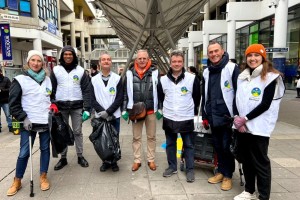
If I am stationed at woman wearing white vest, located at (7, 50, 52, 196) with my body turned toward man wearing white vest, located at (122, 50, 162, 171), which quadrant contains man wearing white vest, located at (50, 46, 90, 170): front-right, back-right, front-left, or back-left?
front-left

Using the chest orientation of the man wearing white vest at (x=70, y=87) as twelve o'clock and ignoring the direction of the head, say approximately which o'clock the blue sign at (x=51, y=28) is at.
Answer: The blue sign is roughly at 6 o'clock from the man wearing white vest.

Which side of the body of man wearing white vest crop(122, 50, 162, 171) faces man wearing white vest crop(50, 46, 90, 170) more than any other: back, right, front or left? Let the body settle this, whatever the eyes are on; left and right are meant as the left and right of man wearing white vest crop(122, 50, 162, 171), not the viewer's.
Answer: right

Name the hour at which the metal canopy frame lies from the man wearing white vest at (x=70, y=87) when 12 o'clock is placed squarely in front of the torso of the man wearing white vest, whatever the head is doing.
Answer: The metal canopy frame is roughly at 7 o'clock from the man wearing white vest.

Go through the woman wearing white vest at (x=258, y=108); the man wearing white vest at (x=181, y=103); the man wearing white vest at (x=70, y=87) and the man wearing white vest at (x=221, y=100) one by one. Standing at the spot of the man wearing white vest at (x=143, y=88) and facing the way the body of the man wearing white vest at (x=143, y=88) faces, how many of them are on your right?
1

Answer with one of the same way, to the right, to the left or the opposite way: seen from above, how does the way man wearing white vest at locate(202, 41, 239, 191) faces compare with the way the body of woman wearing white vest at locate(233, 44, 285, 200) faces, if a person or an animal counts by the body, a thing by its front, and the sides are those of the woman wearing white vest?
the same way

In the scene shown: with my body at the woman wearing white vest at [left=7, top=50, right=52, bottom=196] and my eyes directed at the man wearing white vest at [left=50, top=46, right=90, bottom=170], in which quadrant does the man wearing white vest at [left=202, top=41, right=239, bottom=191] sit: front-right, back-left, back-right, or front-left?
front-right

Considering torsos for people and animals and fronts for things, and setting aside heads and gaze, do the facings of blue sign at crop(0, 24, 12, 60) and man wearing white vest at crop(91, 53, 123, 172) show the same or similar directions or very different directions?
same or similar directions

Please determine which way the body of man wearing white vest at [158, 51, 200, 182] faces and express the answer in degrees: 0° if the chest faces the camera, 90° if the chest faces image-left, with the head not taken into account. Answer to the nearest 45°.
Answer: approximately 0°

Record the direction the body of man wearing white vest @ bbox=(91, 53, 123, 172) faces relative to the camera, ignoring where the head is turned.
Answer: toward the camera

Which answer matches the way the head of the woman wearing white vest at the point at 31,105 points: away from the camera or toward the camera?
toward the camera

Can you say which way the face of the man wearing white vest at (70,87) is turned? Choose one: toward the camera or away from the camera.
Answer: toward the camera

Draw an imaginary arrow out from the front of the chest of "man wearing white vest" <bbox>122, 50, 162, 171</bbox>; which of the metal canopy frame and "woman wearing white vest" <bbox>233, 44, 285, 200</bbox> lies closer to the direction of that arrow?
the woman wearing white vest

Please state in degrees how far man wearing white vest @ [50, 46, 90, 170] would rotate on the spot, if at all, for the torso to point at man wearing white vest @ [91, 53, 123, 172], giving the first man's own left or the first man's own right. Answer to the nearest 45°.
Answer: approximately 45° to the first man's own left

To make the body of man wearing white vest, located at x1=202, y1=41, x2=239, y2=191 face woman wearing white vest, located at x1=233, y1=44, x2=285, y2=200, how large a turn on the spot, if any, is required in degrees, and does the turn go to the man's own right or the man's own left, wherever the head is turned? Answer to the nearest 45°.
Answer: approximately 90° to the man's own left

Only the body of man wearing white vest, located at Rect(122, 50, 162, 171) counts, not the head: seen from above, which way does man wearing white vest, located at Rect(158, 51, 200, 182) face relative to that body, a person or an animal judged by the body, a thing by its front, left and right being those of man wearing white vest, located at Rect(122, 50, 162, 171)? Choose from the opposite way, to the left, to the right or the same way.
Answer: the same way

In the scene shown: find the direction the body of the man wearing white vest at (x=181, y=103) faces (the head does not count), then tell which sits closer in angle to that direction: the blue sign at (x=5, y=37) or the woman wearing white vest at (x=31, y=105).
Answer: the woman wearing white vest

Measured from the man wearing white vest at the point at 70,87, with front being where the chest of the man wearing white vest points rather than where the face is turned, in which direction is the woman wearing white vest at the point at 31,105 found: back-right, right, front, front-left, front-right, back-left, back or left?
front-right

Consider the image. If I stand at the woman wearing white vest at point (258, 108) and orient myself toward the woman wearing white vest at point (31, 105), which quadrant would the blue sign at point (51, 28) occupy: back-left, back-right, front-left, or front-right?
front-right

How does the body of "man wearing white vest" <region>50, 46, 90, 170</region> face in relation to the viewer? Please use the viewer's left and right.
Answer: facing the viewer

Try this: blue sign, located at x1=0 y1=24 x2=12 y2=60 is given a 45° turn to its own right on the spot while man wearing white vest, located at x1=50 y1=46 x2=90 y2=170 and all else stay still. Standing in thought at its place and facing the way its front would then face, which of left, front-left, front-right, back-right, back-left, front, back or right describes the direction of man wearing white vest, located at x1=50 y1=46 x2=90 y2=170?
front-left

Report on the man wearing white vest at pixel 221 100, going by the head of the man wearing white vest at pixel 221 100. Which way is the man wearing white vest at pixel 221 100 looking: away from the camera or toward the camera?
toward the camera
